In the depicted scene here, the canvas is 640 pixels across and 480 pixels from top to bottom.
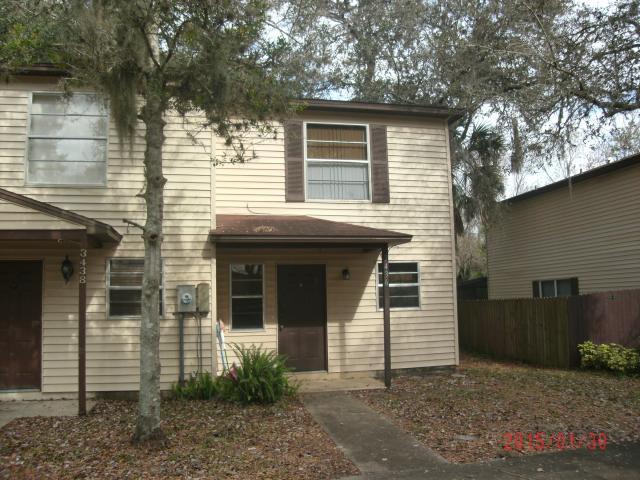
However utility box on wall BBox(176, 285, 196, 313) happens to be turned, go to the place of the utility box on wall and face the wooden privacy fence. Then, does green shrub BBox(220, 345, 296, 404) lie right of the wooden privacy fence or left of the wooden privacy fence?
right

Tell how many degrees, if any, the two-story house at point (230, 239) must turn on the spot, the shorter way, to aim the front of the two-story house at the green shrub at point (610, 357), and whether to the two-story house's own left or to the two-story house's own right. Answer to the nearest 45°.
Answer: approximately 90° to the two-story house's own left

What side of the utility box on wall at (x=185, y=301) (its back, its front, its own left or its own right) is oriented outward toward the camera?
front

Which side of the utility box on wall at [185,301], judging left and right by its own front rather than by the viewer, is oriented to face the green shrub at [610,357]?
left

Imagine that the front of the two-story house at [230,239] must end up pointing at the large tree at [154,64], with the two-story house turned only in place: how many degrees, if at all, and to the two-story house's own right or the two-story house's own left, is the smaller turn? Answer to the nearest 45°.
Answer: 0° — it already faces it

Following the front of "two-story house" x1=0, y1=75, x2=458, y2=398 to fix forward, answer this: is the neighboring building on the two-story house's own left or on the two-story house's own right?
on the two-story house's own left

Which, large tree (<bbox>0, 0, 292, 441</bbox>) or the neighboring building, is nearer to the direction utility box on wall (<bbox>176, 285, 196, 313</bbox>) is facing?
the large tree

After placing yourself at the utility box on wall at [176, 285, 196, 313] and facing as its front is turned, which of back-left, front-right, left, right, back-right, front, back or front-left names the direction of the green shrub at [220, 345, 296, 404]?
front-left

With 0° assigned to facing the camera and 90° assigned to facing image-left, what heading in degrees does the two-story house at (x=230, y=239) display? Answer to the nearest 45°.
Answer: approximately 0°
